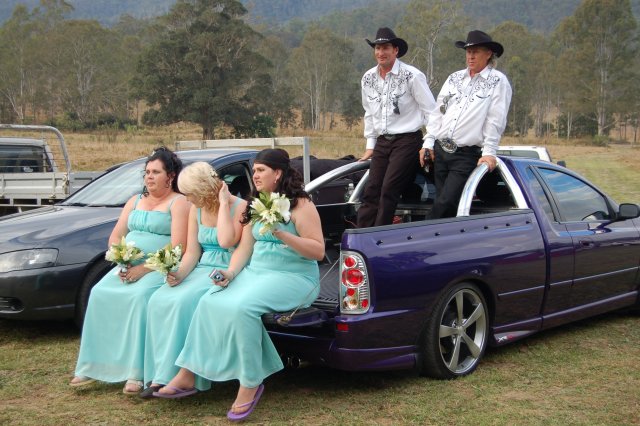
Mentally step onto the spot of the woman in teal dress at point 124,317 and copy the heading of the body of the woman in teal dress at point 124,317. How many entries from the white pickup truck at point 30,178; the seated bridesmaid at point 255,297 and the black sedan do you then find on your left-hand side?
1

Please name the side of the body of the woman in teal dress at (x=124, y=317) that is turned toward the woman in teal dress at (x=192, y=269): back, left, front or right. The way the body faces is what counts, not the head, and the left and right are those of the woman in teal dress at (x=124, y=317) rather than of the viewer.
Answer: left

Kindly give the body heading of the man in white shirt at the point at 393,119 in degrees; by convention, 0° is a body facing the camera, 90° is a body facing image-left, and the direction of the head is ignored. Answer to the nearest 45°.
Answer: approximately 45°

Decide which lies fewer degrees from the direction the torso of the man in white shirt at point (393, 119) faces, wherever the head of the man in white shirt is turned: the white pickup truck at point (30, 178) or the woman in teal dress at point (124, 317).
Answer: the woman in teal dress

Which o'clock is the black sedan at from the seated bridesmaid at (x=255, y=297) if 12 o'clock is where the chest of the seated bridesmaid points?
The black sedan is roughly at 3 o'clock from the seated bridesmaid.

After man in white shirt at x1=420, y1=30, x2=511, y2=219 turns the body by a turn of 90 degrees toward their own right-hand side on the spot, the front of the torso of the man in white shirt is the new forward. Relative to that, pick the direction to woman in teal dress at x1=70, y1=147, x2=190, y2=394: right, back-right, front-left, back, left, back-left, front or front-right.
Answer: left

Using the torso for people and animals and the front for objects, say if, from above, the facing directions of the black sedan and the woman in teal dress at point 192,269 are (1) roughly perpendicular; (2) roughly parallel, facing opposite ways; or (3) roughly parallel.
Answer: roughly parallel

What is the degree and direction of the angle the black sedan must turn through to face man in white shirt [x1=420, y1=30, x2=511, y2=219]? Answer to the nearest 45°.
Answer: approximately 135° to its left

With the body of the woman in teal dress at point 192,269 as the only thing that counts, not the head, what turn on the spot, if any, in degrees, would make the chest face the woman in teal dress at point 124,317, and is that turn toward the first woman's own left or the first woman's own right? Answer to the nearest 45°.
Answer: approximately 45° to the first woman's own right

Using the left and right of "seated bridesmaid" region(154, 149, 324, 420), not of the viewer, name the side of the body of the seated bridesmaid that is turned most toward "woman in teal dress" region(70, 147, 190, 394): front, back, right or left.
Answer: right

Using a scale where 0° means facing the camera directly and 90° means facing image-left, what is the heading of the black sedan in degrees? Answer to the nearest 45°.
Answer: approximately 45°

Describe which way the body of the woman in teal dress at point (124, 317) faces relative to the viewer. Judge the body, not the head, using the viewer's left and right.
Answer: facing the viewer and to the left of the viewer

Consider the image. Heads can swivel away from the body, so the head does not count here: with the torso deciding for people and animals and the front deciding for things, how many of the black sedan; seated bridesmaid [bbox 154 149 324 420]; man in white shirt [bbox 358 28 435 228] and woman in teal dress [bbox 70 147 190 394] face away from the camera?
0

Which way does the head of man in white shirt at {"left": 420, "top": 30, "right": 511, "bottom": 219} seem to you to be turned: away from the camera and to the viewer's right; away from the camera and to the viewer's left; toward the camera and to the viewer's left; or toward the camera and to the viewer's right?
toward the camera and to the viewer's left
